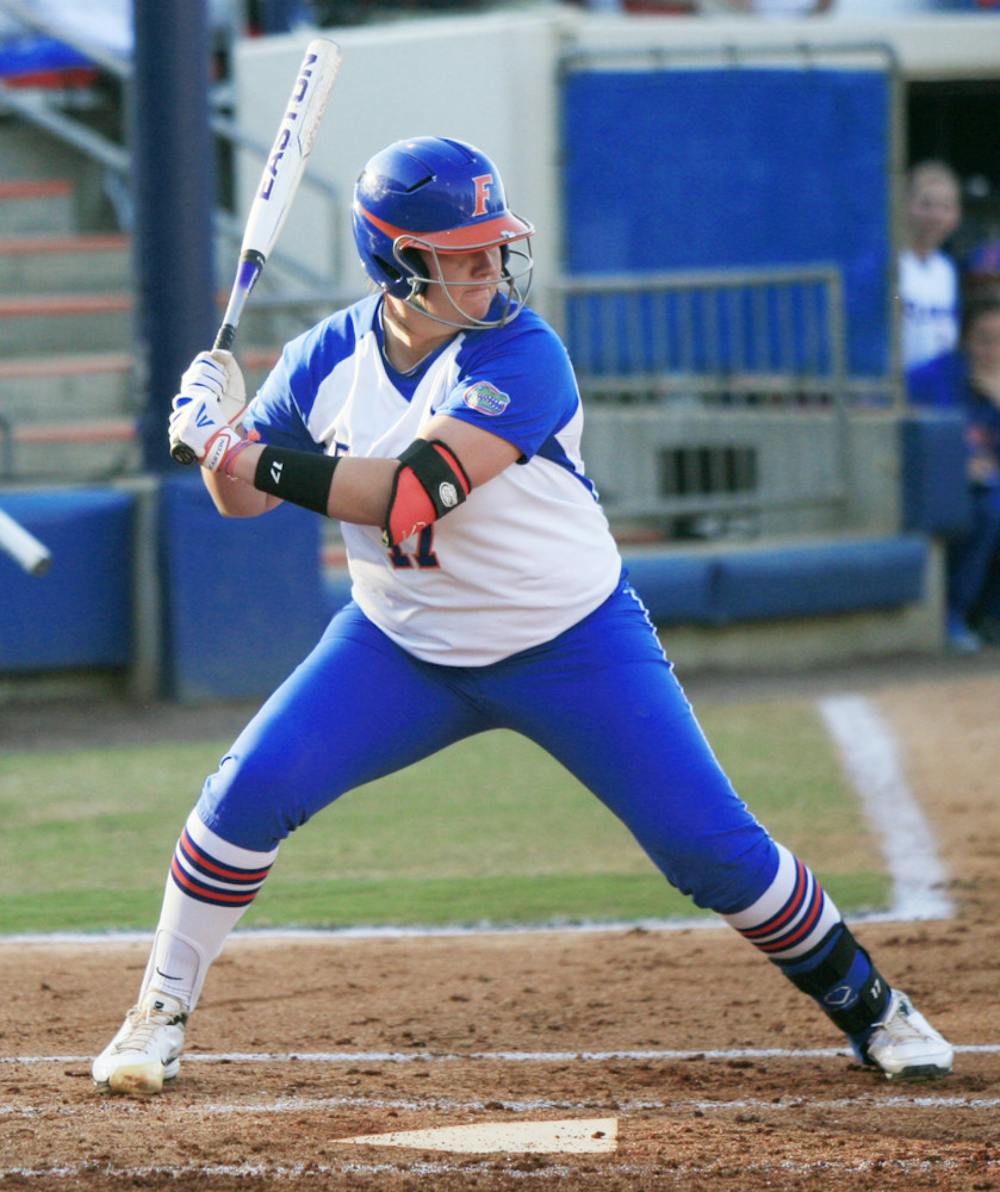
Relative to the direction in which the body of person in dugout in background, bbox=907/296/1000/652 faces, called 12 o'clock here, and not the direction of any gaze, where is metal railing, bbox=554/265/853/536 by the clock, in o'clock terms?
The metal railing is roughly at 2 o'clock from the person in dugout in background.

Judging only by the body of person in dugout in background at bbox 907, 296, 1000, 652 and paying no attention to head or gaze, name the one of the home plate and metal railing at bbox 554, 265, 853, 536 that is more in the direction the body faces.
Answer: the home plate

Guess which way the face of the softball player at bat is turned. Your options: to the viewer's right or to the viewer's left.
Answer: to the viewer's right

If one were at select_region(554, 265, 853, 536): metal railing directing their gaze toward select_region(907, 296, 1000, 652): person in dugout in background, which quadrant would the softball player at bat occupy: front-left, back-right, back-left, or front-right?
back-right

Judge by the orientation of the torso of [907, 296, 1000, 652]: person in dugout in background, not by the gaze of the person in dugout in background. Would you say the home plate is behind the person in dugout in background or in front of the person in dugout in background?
in front

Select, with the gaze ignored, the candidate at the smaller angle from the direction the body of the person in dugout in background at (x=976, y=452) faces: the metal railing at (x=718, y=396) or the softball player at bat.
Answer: the softball player at bat

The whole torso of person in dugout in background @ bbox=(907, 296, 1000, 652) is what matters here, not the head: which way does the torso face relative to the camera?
toward the camera

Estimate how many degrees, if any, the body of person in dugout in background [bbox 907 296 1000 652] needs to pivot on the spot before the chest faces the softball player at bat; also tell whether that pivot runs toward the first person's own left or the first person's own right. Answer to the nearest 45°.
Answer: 0° — they already face them
